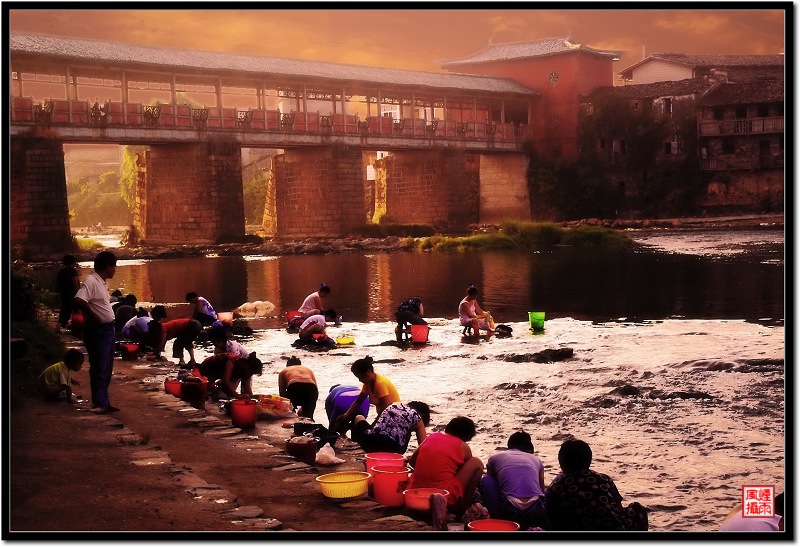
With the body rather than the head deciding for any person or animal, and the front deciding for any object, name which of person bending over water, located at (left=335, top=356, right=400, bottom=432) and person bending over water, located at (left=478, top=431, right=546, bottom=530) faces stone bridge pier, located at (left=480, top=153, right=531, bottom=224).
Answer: person bending over water, located at (left=478, top=431, right=546, bottom=530)

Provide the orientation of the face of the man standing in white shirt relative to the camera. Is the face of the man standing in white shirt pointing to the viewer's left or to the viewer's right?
to the viewer's right

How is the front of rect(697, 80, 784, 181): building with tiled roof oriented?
toward the camera

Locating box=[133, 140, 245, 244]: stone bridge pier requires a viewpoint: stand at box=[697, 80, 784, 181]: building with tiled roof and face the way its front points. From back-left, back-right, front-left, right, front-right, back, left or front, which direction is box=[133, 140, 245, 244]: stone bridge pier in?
right

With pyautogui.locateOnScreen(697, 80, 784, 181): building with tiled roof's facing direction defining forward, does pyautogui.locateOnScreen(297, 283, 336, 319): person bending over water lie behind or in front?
in front

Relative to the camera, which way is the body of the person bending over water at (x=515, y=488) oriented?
away from the camera

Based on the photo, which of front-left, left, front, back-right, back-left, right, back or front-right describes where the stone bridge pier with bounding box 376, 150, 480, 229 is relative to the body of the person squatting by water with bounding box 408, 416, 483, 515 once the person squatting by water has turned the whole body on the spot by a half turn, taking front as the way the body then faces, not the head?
back-right

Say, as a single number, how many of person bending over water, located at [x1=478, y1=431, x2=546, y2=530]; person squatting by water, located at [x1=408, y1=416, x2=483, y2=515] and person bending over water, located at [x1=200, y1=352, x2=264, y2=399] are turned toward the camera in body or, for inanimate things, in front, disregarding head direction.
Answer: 0

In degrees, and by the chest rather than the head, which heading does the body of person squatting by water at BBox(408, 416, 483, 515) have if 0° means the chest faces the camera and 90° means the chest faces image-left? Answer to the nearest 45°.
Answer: approximately 225°

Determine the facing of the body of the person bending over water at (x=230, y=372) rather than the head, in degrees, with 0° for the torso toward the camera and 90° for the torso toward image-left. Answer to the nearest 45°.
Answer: approximately 270°

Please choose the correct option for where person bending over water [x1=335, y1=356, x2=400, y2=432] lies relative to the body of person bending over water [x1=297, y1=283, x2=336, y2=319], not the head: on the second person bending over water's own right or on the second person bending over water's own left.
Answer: on the second person bending over water's own right

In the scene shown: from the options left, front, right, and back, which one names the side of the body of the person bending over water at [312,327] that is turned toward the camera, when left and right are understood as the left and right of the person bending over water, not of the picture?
right

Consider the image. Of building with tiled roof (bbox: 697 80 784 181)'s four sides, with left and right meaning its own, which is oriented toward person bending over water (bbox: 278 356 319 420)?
front
